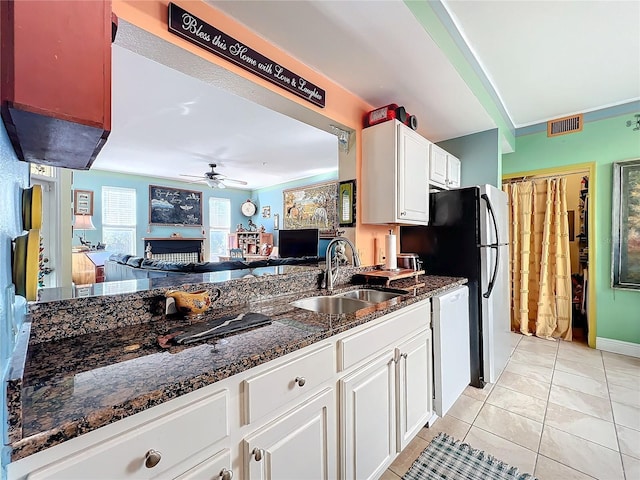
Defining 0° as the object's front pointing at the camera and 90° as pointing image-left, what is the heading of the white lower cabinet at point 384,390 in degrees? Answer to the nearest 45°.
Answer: approximately 315°

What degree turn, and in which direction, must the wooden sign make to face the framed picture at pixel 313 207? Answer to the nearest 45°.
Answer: approximately 135° to its left

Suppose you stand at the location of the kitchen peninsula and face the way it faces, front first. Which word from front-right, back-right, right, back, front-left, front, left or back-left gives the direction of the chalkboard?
back-left

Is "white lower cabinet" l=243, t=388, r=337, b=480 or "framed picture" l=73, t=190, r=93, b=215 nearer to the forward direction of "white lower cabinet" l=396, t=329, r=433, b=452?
the white lower cabinet

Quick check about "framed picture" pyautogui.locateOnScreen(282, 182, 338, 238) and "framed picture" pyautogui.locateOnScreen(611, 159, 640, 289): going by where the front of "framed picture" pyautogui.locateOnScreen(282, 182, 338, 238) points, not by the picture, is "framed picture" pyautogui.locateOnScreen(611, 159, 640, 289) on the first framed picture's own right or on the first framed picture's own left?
on the first framed picture's own left

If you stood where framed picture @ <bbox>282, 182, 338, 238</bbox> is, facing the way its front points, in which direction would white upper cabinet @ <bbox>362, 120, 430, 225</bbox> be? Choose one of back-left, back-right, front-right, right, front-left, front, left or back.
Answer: front-left
